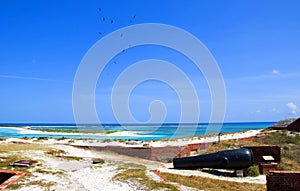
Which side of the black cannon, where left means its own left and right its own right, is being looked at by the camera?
left

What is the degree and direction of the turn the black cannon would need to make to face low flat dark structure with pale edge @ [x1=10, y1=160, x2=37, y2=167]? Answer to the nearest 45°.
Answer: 0° — it already faces it
